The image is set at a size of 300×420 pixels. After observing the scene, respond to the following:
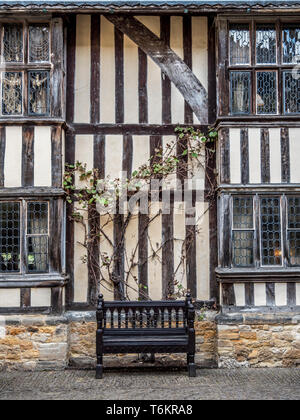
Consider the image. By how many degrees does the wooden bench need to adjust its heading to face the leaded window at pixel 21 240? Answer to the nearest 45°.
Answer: approximately 90° to its right

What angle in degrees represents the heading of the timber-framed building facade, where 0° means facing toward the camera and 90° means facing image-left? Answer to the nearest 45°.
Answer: approximately 0°

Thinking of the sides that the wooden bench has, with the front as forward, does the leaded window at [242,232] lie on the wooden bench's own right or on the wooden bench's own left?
on the wooden bench's own left

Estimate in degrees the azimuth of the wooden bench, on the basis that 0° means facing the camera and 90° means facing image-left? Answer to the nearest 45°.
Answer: approximately 0°

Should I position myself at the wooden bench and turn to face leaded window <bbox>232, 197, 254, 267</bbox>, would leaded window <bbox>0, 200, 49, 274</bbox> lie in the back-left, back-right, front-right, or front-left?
back-left
